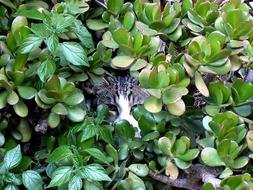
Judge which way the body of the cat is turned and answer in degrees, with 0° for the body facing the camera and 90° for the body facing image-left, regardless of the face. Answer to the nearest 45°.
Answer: approximately 0°
